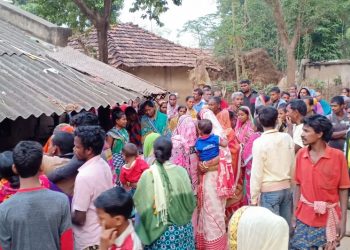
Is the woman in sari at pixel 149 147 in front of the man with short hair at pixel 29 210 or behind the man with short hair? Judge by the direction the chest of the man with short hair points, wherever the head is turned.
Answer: in front

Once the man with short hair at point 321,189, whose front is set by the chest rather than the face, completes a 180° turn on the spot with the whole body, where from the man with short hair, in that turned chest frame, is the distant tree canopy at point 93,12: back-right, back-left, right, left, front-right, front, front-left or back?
left

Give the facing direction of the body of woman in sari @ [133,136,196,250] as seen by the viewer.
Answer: away from the camera

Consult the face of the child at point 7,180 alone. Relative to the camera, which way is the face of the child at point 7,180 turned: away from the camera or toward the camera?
away from the camera

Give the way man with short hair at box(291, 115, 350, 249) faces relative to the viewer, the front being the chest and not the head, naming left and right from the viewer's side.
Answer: facing the viewer and to the left of the viewer

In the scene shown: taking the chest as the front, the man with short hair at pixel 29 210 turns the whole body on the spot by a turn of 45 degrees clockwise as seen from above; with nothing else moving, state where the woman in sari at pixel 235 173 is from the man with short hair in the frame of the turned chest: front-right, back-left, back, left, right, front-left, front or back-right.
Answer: front

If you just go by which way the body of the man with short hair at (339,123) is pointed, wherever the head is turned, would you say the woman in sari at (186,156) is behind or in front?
in front

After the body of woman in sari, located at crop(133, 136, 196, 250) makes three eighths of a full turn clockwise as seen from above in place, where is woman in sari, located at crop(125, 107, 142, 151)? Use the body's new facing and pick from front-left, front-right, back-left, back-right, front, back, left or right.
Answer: back-left

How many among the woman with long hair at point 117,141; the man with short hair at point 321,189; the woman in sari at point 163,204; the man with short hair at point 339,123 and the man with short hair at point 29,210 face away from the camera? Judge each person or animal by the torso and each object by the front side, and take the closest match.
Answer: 2

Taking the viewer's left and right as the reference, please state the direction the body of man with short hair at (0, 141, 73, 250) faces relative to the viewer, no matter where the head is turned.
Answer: facing away from the viewer

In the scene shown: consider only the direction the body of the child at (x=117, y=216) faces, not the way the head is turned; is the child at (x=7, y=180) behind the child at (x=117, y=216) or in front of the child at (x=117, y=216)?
in front
